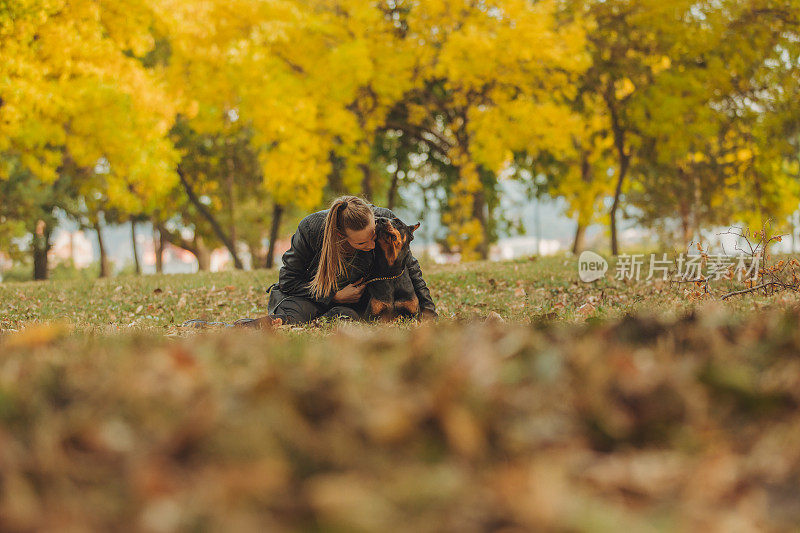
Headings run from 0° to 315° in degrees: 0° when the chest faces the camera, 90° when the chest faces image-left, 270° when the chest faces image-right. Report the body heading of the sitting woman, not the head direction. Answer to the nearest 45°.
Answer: approximately 315°

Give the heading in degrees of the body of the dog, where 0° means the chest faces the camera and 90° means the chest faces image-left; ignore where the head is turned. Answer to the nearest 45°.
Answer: approximately 0°
